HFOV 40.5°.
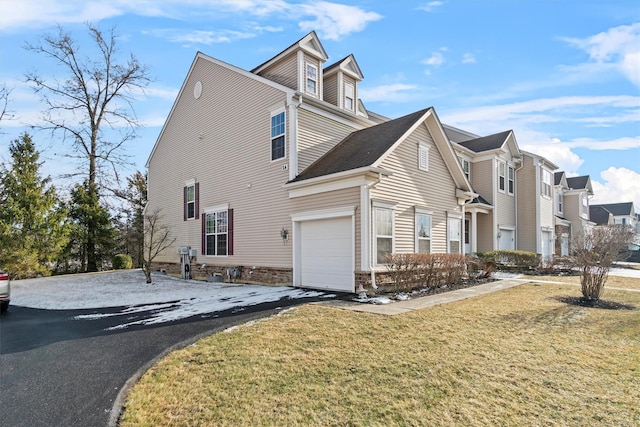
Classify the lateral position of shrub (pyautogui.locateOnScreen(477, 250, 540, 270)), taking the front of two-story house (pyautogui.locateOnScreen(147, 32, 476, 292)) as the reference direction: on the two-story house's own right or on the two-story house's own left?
on the two-story house's own left

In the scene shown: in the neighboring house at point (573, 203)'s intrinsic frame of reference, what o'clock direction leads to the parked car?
The parked car is roughly at 2 o'clock from the neighboring house.

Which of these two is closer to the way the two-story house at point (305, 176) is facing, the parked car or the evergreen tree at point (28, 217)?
the parked car

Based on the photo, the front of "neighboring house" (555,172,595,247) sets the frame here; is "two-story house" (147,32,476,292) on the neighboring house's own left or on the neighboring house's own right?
on the neighboring house's own right

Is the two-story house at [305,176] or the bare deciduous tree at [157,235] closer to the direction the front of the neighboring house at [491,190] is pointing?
the two-story house

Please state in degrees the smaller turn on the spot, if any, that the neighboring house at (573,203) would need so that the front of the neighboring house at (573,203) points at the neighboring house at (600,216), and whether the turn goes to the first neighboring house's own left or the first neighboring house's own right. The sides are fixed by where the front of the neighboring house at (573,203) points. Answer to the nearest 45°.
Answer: approximately 135° to the first neighboring house's own left

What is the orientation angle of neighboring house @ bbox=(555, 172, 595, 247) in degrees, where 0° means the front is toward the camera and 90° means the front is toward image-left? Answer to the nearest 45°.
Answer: approximately 315°

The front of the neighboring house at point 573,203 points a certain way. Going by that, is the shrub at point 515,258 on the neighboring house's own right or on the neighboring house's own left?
on the neighboring house's own right

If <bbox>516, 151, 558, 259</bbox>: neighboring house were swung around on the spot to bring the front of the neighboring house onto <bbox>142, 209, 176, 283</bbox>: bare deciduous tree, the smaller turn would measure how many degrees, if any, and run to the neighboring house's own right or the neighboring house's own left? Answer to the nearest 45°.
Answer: approximately 90° to the neighboring house's own right

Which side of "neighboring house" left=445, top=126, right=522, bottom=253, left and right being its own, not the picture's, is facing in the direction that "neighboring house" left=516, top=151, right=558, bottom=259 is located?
left

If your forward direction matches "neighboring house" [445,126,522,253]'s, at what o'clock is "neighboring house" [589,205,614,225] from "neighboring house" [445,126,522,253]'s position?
"neighboring house" [589,205,614,225] is roughly at 8 o'clock from "neighboring house" [445,126,522,253].

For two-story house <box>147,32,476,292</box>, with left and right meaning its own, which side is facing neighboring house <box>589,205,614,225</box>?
left

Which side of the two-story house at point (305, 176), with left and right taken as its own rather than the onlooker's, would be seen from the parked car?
right
